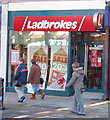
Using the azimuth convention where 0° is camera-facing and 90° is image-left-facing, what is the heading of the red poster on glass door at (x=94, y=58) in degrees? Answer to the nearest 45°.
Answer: approximately 0°

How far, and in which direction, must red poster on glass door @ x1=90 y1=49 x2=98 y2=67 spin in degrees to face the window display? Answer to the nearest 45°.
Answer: approximately 90° to its right

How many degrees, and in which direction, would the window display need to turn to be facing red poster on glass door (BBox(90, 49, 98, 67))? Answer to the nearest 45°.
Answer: approximately 90° to its left

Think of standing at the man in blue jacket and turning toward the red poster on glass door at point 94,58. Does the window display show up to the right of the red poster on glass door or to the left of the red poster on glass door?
left

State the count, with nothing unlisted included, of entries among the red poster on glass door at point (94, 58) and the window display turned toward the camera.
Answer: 2

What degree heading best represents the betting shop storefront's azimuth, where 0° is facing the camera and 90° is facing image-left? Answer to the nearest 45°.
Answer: approximately 0°

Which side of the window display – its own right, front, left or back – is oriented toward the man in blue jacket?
front

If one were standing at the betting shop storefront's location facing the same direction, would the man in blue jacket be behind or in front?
in front
